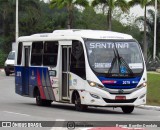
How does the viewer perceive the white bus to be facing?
facing the viewer and to the right of the viewer
